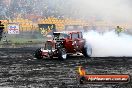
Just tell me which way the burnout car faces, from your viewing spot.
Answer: facing the viewer and to the left of the viewer

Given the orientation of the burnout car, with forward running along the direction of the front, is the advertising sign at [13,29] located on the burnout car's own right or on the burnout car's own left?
on the burnout car's own right

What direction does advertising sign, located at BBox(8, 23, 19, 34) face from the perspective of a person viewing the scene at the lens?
facing the viewer

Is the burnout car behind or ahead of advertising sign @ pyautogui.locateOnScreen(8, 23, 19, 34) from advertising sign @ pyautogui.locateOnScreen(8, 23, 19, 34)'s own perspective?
ahead

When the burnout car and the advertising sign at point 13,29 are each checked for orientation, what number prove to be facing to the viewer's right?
0
